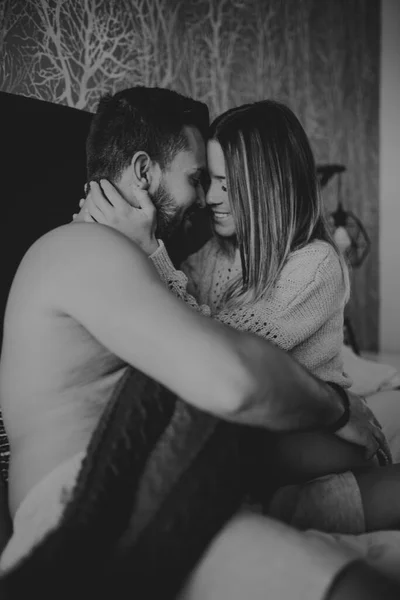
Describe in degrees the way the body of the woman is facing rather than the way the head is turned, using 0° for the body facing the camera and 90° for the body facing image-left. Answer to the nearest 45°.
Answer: approximately 90°

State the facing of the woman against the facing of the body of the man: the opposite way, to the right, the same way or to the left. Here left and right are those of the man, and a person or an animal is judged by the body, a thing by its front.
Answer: the opposite way

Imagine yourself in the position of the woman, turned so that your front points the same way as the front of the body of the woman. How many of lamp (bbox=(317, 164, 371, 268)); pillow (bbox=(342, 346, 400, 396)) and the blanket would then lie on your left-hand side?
1

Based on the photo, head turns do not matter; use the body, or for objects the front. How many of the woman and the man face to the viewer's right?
1

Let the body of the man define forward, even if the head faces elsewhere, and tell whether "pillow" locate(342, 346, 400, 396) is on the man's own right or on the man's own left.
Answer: on the man's own left

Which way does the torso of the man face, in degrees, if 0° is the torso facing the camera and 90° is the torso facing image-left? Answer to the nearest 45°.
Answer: approximately 270°

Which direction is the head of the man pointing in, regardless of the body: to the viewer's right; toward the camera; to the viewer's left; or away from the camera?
to the viewer's right
